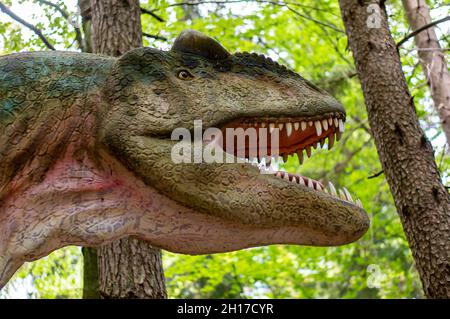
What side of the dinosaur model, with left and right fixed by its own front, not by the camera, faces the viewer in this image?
right

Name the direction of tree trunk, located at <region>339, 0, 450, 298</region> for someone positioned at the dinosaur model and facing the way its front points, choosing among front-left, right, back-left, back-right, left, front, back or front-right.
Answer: front-left

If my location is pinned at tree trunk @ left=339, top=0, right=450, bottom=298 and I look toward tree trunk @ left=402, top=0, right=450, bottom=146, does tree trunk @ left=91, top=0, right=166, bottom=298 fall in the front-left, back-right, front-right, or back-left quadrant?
back-left

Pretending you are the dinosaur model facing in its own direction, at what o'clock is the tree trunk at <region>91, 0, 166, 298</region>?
The tree trunk is roughly at 9 o'clock from the dinosaur model.

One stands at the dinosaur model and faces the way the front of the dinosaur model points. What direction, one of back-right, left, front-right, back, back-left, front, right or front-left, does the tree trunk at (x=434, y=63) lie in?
front-left

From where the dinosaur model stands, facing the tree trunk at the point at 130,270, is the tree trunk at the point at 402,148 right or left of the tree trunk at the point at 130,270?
right
